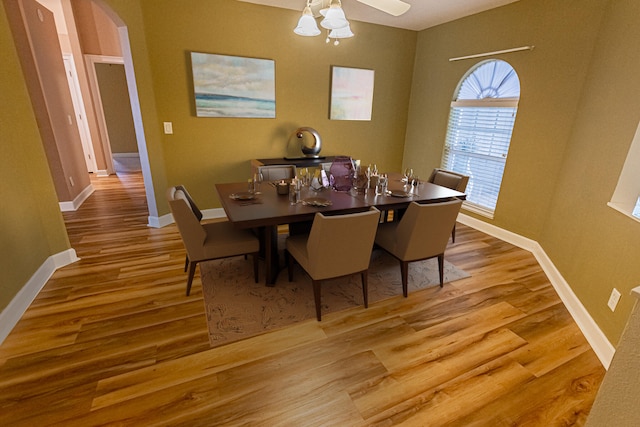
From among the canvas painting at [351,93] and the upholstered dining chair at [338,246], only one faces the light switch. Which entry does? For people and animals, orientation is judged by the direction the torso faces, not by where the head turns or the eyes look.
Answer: the upholstered dining chair

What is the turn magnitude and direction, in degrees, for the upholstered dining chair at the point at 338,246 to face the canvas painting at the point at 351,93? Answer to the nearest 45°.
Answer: approximately 45° to its right

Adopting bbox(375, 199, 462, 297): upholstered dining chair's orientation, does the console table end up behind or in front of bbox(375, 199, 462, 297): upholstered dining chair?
in front

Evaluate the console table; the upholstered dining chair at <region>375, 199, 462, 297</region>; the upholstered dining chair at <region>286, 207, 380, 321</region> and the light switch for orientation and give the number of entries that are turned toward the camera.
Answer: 2

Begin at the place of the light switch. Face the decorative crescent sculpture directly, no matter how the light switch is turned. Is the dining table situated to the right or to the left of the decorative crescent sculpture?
right

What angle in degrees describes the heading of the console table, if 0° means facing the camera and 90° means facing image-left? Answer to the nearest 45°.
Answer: approximately 0°

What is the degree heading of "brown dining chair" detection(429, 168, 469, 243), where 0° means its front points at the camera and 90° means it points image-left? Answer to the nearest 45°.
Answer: approximately 45°

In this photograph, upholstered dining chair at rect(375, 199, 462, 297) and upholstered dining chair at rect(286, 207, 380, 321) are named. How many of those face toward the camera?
0

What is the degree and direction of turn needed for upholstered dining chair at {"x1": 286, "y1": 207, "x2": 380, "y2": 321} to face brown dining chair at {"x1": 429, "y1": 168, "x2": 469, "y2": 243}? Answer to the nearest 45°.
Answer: approximately 90° to its right

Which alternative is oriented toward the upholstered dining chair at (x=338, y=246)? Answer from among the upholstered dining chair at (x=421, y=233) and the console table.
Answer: the console table

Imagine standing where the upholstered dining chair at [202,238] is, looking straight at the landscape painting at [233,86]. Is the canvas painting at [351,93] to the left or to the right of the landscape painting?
right

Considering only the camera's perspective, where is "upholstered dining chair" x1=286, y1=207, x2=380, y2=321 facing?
facing away from the viewer and to the left of the viewer

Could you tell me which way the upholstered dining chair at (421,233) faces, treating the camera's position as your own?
facing away from the viewer and to the left of the viewer
